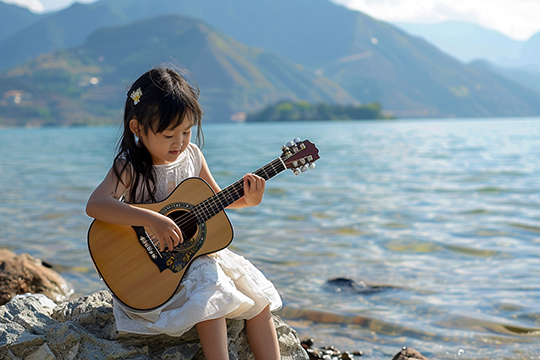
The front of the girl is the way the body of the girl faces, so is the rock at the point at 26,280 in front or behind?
behind

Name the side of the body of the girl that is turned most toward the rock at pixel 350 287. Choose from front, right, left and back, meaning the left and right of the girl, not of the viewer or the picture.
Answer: left

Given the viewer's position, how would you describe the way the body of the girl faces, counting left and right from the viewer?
facing the viewer and to the right of the viewer

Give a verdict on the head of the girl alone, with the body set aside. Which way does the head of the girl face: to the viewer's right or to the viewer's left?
to the viewer's right

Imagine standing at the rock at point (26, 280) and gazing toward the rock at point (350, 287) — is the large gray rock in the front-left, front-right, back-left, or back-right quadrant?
front-right

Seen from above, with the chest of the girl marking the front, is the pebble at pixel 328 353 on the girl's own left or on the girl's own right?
on the girl's own left
